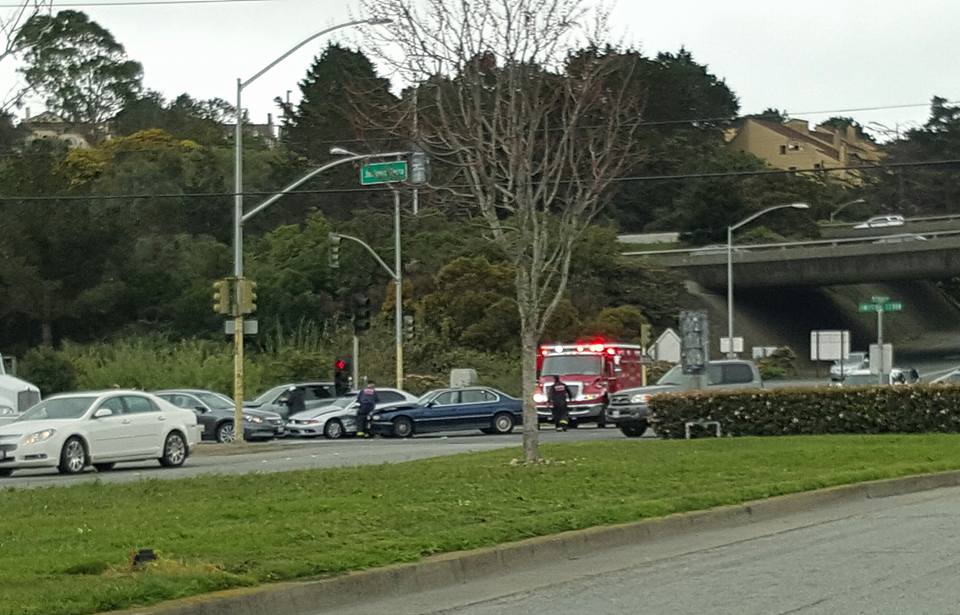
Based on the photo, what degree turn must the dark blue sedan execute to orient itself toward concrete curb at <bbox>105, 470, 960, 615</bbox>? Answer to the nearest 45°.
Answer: approximately 90° to its left

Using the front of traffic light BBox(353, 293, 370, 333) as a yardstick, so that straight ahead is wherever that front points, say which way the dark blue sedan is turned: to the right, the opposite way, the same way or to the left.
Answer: to the right

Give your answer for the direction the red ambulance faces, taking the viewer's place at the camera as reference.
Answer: facing the viewer and to the left of the viewer

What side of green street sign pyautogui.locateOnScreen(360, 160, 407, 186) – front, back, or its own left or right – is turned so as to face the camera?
front

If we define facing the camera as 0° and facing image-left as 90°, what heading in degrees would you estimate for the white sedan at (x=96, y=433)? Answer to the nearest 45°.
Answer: approximately 45°

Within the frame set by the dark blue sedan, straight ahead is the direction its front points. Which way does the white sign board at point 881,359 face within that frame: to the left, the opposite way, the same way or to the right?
to the left

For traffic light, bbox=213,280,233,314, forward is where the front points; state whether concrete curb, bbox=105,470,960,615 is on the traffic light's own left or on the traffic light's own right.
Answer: on the traffic light's own left

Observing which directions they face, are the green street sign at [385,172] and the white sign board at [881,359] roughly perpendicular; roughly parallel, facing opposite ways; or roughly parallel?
roughly parallel
